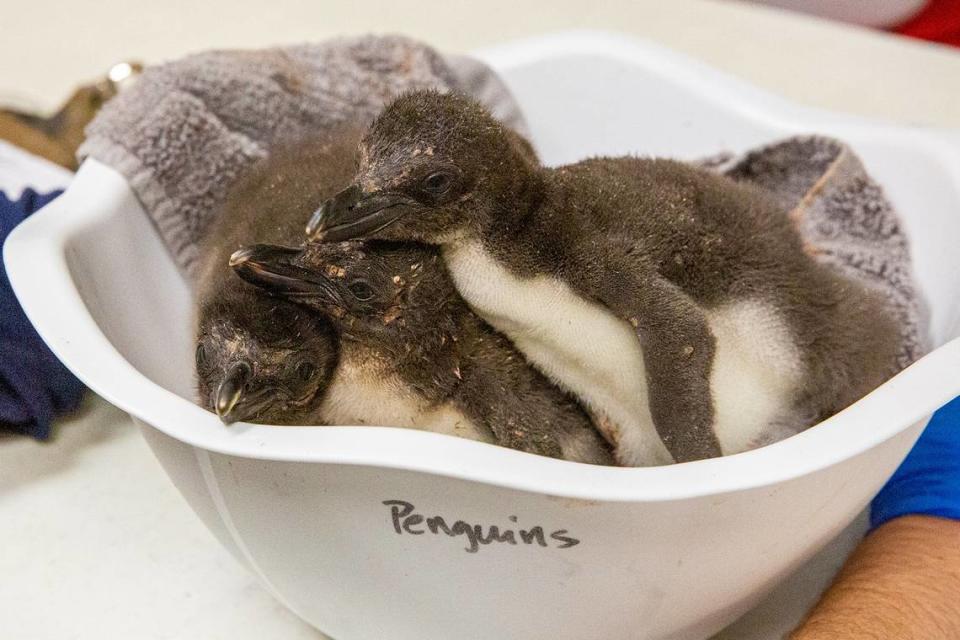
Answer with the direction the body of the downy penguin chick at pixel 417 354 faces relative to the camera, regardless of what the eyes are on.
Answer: to the viewer's left

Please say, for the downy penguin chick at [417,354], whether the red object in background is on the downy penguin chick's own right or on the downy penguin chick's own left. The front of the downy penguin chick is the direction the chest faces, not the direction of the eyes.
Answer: on the downy penguin chick's own right

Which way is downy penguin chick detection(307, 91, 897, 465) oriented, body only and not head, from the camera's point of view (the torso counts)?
to the viewer's left
